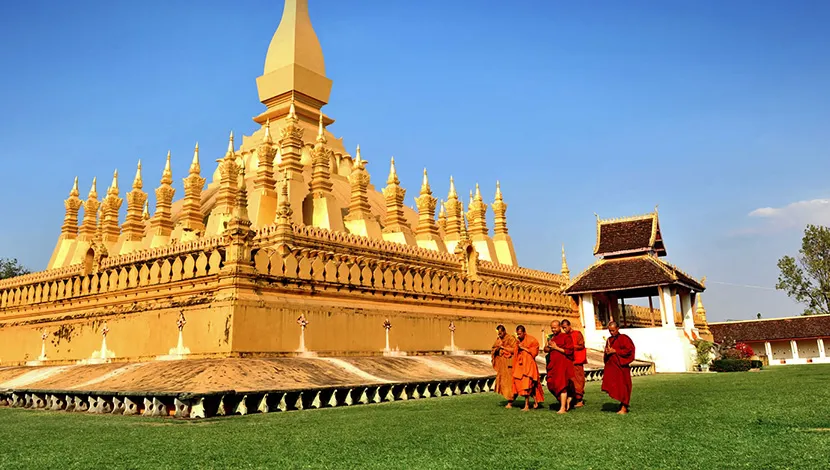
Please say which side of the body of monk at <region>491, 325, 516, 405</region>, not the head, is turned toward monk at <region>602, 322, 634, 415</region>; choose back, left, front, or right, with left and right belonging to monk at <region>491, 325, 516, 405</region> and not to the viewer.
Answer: left

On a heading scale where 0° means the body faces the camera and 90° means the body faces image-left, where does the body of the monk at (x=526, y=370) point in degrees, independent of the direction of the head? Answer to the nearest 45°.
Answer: approximately 45°

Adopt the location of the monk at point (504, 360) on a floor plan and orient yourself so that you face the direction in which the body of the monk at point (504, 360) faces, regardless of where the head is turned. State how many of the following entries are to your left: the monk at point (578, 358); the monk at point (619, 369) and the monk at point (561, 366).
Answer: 3

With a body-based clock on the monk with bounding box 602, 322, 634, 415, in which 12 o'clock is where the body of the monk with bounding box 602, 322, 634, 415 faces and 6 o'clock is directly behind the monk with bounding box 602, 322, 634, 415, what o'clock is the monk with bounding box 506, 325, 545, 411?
the monk with bounding box 506, 325, 545, 411 is roughly at 2 o'clock from the monk with bounding box 602, 322, 634, 415.

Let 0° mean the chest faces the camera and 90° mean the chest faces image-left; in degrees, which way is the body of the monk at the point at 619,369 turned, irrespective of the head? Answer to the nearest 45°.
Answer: approximately 45°

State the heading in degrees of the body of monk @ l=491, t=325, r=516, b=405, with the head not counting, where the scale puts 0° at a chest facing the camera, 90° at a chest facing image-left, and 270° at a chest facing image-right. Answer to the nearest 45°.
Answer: approximately 45°

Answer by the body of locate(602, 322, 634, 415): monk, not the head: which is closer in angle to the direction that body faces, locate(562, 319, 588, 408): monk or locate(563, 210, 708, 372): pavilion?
the monk
